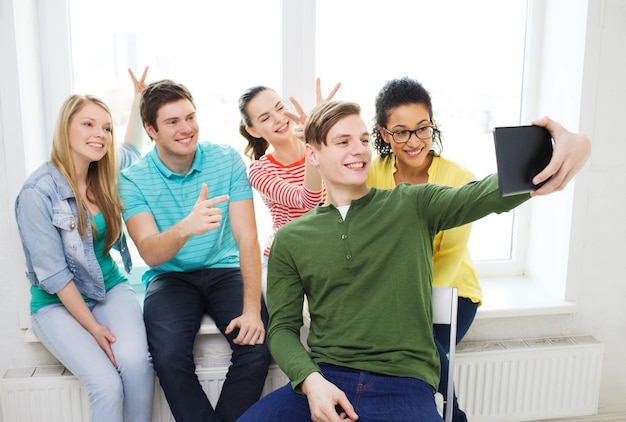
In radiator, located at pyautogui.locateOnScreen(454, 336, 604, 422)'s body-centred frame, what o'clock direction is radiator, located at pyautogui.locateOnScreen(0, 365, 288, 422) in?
radiator, located at pyautogui.locateOnScreen(0, 365, 288, 422) is roughly at 2 o'clock from radiator, located at pyautogui.locateOnScreen(454, 336, 604, 422).

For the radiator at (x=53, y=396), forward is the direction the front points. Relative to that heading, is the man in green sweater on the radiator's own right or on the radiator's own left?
on the radiator's own left

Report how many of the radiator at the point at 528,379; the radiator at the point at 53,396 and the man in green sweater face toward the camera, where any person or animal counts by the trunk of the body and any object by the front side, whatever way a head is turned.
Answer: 3

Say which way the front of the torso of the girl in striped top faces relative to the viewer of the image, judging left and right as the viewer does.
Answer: facing the viewer and to the right of the viewer

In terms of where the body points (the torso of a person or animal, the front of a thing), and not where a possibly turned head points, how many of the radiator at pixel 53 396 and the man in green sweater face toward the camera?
2

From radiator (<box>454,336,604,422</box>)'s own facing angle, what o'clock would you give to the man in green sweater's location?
The man in green sweater is roughly at 1 o'clock from the radiator.

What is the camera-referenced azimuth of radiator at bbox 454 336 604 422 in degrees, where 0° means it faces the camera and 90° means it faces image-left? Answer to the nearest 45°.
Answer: approximately 0°

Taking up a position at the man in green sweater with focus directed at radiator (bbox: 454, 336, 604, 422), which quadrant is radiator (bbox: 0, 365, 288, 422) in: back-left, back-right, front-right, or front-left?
back-left

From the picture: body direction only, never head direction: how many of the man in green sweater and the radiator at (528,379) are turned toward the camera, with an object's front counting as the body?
2

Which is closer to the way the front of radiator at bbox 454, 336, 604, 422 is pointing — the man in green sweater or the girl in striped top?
the man in green sweater

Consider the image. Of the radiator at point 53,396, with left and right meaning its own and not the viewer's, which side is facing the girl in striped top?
left

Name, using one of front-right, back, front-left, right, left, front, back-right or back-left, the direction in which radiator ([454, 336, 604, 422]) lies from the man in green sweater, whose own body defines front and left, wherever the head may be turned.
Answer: back-left
